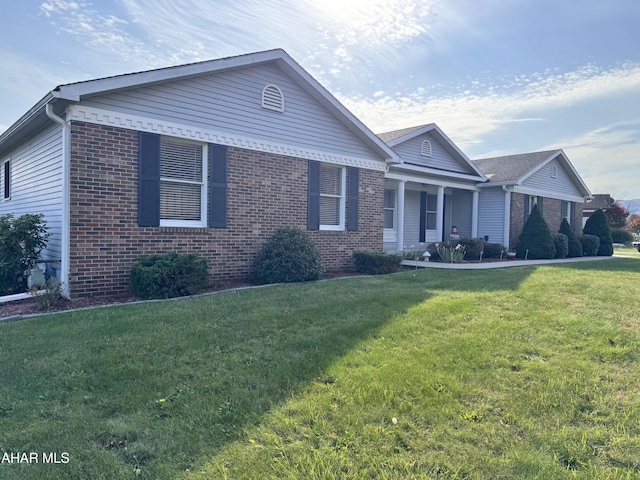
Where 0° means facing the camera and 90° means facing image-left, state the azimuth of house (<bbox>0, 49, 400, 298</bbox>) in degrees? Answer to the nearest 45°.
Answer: approximately 315°

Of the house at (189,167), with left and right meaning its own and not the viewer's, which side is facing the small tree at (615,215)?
left

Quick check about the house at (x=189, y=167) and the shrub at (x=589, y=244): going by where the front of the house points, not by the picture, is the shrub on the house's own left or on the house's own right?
on the house's own left

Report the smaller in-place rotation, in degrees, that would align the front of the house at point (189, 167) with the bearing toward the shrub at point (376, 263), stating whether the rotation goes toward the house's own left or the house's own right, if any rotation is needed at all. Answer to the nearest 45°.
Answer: approximately 45° to the house's own left

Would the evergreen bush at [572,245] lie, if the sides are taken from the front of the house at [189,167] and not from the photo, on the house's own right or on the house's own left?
on the house's own left

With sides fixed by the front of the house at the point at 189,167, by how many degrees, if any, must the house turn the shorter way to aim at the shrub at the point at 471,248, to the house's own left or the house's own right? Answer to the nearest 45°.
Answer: approximately 90° to the house's own left

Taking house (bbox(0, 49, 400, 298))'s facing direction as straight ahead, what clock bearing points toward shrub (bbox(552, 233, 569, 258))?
The shrub is roughly at 10 o'clock from the house.

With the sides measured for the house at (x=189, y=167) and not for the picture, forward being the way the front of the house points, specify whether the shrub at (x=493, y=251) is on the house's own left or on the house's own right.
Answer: on the house's own left
